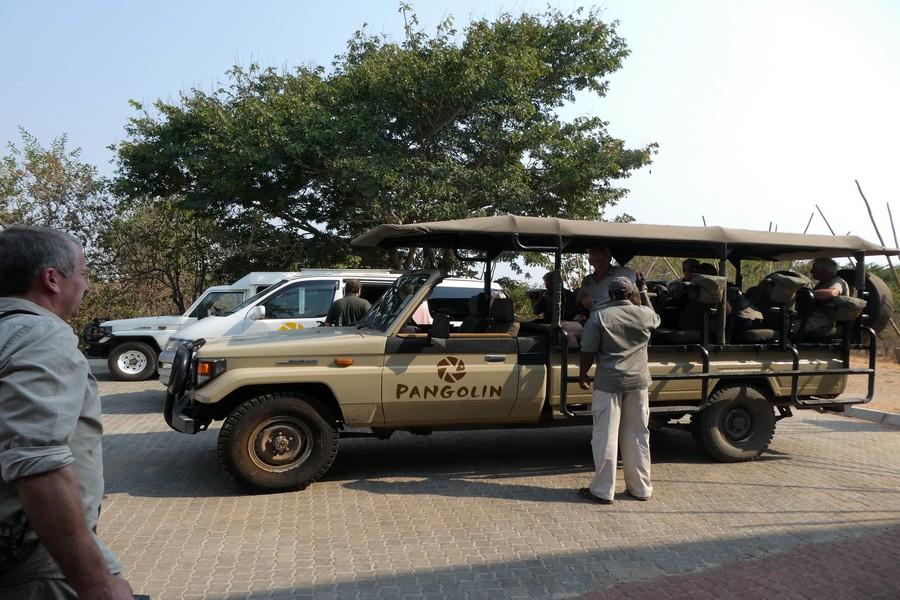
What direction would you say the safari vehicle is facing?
to the viewer's left

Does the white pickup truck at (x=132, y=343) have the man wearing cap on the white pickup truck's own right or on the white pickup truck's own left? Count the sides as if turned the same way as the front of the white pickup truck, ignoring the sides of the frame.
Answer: on the white pickup truck's own left

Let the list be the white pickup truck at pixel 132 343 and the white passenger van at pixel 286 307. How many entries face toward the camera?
0

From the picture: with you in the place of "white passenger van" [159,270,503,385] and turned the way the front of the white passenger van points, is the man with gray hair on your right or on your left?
on your left

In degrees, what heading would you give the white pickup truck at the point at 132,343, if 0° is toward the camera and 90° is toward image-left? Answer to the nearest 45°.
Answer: approximately 90°

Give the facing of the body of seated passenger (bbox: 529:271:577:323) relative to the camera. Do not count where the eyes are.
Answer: to the viewer's left

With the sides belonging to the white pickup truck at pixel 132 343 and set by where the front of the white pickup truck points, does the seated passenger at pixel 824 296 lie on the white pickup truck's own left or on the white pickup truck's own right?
on the white pickup truck's own left

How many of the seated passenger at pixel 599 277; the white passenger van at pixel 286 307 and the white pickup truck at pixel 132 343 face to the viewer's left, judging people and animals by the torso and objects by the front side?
2

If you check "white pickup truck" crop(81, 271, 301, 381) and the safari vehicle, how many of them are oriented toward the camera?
0

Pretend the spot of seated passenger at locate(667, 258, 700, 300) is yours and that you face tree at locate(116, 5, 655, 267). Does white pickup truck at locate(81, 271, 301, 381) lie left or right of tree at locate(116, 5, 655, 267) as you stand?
left

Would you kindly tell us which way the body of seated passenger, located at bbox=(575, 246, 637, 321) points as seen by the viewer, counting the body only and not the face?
toward the camera

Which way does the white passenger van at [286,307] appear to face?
to the viewer's left

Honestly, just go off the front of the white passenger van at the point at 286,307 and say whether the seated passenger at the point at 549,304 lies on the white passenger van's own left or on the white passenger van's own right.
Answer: on the white passenger van's own left

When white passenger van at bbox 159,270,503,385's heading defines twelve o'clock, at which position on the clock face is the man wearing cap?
The man wearing cap is roughly at 8 o'clock from the white passenger van.

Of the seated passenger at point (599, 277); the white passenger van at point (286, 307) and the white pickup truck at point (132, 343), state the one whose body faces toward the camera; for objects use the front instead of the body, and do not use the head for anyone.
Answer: the seated passenger

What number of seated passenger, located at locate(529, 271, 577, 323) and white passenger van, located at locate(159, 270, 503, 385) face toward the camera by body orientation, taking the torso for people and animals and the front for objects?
0

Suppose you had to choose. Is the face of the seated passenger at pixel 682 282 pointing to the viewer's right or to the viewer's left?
to the viewer's left

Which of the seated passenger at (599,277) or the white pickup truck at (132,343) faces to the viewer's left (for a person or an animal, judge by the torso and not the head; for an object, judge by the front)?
the white pickup truck

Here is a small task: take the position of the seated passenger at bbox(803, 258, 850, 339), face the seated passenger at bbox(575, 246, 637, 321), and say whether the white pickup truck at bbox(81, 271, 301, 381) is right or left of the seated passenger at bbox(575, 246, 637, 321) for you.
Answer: right
